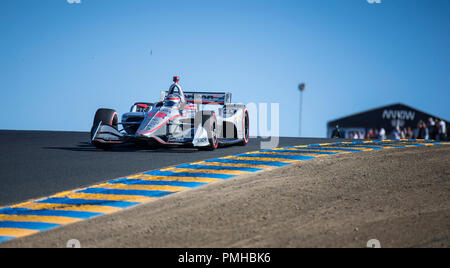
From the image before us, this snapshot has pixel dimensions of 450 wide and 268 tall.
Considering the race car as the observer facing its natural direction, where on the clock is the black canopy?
The black canopy is roughly at 7 o'clock from the race car.

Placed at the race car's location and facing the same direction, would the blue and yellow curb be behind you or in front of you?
in front

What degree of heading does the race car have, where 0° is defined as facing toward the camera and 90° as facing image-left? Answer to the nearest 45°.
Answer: approximately 0°
